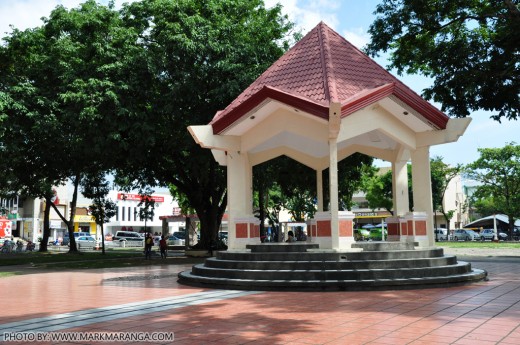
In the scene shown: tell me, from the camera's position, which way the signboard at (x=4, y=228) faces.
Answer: facing the viewer

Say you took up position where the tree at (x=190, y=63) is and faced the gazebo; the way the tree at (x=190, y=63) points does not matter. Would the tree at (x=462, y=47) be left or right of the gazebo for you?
left

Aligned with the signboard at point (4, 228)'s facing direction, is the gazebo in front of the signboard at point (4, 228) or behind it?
in front

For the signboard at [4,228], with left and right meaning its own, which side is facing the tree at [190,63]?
front

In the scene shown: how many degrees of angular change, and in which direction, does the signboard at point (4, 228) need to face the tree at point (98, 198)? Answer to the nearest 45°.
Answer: approximately 45° to its left
